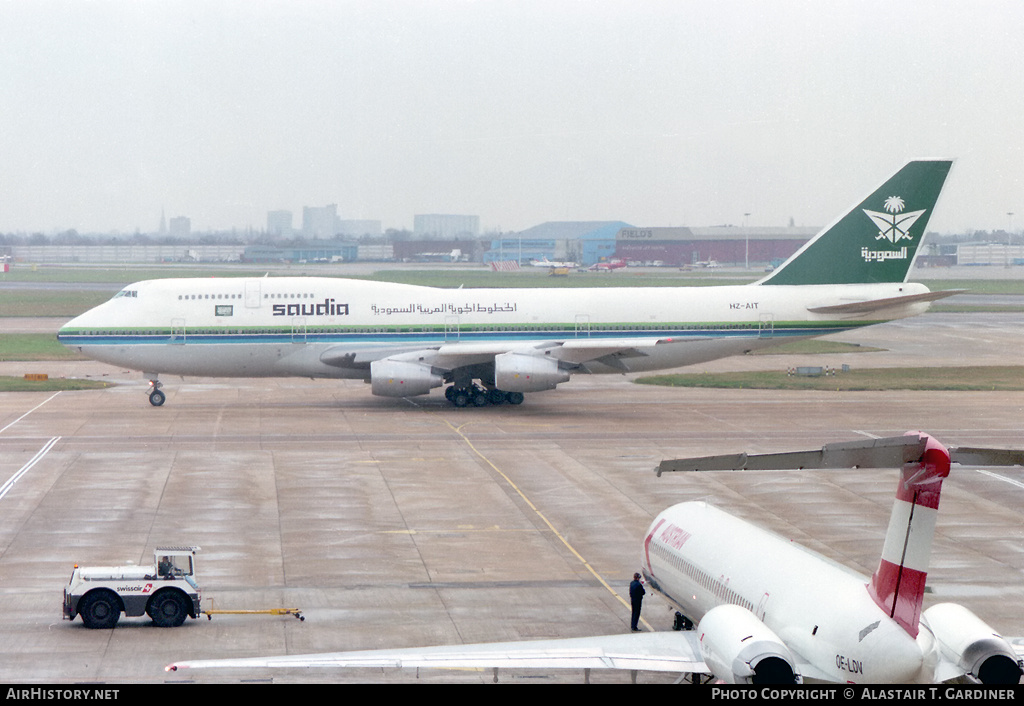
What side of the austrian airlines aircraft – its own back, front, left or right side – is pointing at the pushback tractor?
front

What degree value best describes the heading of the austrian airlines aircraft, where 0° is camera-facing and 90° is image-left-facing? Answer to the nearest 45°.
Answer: approximately 135°
